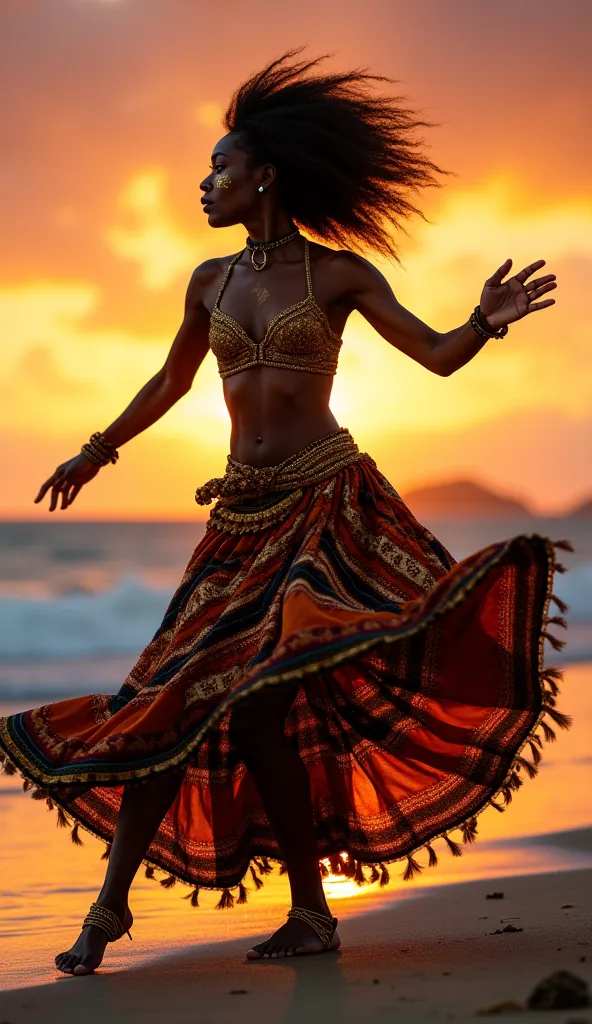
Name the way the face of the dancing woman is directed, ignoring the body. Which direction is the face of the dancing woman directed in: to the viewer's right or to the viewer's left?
to the viewer's left

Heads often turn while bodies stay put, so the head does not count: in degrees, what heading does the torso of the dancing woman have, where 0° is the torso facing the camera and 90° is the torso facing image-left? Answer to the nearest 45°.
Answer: approximately 45°

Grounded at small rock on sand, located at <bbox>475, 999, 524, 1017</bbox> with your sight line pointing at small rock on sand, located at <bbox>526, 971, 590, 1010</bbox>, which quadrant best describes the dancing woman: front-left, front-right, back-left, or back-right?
back-left

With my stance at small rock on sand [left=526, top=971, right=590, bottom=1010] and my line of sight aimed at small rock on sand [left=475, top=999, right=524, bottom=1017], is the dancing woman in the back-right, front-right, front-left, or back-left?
front-right

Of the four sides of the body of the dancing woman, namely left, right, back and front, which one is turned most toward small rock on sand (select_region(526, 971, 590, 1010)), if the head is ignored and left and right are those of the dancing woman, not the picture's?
left

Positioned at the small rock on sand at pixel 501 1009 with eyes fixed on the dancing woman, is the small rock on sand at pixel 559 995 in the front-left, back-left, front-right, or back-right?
back-right
